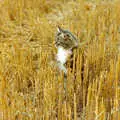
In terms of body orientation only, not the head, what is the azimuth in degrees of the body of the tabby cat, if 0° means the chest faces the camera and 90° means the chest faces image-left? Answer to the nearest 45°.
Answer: approximately 45°
